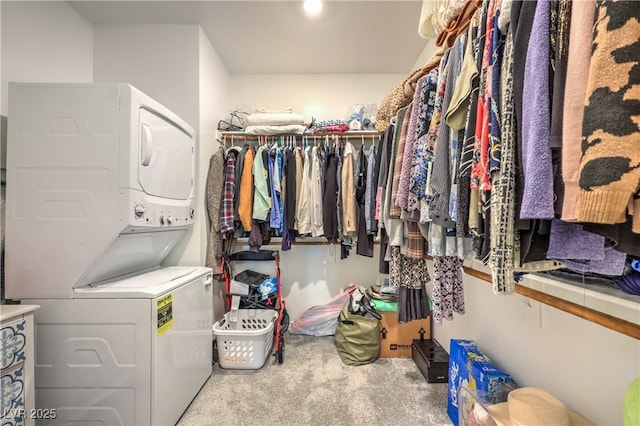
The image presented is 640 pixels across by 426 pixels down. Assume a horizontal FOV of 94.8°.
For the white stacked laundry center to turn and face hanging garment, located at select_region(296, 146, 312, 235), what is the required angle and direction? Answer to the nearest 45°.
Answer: approximately 45° to its left

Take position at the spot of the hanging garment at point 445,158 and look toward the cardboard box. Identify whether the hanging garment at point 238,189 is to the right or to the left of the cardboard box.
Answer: left

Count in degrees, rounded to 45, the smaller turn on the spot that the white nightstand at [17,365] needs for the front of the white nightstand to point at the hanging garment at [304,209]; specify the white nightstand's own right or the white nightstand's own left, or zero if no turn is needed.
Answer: approximately 45° to the white nightstand's own left

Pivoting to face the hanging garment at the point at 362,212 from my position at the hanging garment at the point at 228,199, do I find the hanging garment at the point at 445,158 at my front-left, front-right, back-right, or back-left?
front-right

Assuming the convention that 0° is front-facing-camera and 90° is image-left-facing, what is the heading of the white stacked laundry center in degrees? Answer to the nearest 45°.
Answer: approximately 315°

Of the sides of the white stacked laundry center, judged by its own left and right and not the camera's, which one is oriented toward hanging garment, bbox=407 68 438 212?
front

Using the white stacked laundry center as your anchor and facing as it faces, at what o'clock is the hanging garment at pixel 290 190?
The hanging garment is roughly at 10 o'clock from the white stacked laundry center.

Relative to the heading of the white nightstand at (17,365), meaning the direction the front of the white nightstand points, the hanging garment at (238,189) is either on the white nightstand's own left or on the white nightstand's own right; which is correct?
on the white nightstand's own left

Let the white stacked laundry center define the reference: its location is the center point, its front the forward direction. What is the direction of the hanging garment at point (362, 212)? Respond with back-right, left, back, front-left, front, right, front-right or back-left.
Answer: front-left

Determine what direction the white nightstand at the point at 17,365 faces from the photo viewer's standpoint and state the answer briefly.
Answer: facing the viewer and to the right of the viewer

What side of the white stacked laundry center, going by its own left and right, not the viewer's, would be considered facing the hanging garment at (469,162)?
front
